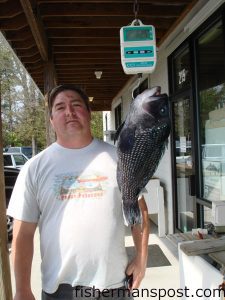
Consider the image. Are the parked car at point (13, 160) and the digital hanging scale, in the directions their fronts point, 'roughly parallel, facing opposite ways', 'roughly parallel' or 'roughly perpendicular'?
roughly perpendicular

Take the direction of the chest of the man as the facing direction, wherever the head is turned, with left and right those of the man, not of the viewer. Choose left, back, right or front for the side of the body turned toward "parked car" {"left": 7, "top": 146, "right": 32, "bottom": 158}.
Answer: back

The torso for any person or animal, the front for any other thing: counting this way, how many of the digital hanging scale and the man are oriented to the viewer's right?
0

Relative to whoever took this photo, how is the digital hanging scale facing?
facing the viewer

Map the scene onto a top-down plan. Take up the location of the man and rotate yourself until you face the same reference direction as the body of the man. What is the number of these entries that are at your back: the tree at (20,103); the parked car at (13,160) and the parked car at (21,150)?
3
